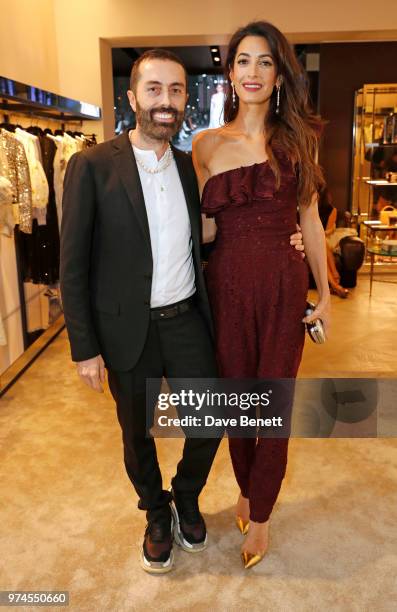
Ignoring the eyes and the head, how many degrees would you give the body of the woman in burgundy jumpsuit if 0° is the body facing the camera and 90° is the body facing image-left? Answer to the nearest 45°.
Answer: approximately 0°

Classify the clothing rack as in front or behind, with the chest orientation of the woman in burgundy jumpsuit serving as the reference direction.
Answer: behind

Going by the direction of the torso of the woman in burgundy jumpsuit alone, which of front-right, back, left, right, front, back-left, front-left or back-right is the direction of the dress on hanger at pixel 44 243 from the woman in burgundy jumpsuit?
back-right

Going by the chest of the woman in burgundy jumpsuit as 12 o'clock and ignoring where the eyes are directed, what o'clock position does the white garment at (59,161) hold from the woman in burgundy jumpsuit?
The white garment is roughly at 5 o'clock from the woman in burgundy jumpsuit.

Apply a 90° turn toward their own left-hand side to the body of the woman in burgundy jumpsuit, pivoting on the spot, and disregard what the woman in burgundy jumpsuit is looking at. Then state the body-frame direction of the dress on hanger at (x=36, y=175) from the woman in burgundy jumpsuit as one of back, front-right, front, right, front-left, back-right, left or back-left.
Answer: back-left

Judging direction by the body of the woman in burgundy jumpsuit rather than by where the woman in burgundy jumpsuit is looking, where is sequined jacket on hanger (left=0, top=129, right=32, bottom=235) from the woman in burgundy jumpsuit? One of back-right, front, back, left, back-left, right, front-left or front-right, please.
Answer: back-right
